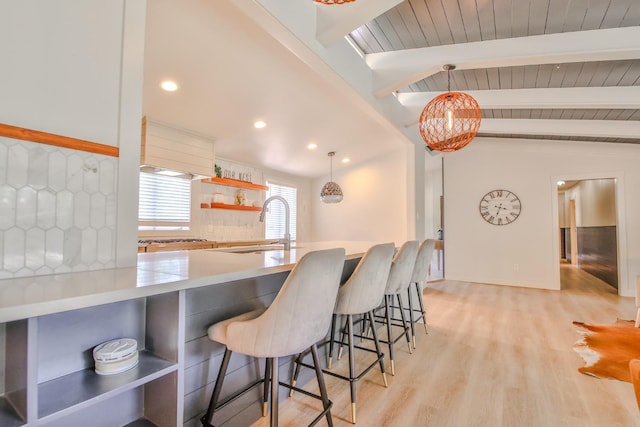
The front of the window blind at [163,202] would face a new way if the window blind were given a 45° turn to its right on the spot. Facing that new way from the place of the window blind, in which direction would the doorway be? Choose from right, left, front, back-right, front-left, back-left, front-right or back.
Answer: left

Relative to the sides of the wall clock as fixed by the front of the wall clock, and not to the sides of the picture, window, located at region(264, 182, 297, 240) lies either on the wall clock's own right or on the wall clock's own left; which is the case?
on the wall clock's own right

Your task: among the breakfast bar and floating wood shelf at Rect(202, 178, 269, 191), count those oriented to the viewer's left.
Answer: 0

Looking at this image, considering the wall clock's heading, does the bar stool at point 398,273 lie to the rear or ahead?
ahead

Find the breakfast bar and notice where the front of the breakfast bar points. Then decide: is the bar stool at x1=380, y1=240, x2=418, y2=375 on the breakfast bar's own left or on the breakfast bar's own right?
on the breakfast bar's own left

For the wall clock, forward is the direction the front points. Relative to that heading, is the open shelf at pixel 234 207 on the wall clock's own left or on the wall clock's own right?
on the wall clock's own right

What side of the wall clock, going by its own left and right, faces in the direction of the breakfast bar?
front

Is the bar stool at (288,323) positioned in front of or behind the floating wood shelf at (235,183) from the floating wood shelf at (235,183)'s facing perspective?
in front

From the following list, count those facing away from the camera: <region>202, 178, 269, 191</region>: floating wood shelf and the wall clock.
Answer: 0

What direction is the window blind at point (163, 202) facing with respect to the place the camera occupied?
facing the viewer and to the right of the viewer
